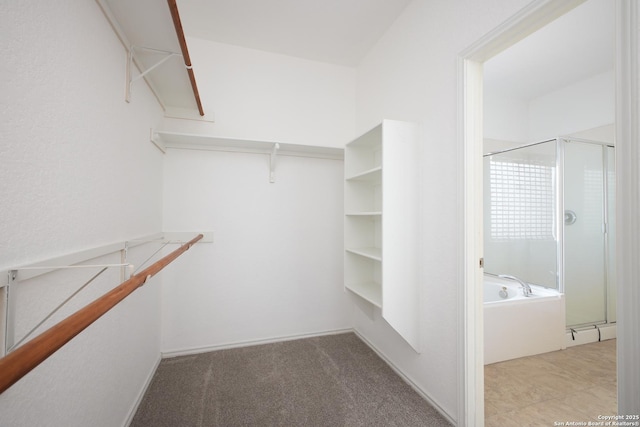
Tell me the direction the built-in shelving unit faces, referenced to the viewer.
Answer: facing the viewer and to the left of the viewer

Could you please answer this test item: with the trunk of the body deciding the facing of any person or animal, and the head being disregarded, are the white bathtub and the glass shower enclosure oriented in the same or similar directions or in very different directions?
same or similar directions

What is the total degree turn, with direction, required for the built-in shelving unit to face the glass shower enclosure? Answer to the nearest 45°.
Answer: approximately 180°

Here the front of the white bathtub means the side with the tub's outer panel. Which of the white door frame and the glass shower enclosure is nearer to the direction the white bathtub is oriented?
the white door frame

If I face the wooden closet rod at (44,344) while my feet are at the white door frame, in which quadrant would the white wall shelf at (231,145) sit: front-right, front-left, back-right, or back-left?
front-right

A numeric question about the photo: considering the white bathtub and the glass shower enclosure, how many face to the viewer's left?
0

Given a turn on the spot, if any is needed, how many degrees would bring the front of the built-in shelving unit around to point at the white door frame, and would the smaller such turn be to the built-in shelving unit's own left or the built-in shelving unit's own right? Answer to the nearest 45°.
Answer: approximately 90° to the built-in shelving unit's own left

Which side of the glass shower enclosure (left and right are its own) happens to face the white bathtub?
right

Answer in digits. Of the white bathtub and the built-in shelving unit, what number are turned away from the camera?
0

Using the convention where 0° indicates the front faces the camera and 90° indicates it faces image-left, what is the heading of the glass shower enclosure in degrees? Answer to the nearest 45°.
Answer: approximately 315°

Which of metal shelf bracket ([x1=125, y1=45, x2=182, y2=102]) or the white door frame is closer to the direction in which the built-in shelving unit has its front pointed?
the metal shelf bracket
